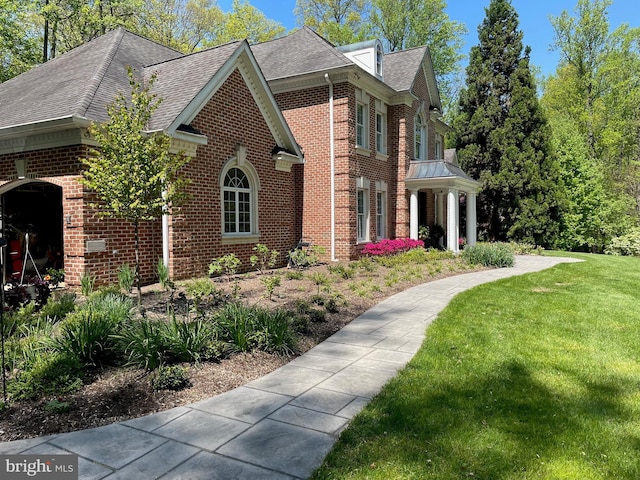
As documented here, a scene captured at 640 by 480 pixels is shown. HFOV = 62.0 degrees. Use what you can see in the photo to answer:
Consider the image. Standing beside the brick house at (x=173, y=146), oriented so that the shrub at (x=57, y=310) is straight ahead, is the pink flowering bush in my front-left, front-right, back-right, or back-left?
back-left

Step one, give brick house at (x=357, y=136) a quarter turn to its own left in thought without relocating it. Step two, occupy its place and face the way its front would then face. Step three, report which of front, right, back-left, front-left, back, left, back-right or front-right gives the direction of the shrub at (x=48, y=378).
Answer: back-right

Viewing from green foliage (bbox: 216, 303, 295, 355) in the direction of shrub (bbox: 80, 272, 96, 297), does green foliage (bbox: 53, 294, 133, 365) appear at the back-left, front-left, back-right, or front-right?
front-left

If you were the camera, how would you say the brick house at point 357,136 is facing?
facing the viewer and to the right of the viewer

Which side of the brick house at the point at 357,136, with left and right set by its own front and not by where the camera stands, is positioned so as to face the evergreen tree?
left

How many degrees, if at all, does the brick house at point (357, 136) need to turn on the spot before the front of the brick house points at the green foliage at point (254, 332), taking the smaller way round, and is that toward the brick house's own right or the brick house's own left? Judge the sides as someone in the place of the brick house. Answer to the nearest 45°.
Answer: approximately 45° to the brick house's own right

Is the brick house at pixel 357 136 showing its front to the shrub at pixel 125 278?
no

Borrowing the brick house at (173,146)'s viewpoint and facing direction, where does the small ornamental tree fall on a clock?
The small ornamental tree is roughly at 2 o'clock from the brick house.

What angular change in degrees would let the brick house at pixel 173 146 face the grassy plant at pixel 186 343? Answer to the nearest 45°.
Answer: approximately 45° to its right

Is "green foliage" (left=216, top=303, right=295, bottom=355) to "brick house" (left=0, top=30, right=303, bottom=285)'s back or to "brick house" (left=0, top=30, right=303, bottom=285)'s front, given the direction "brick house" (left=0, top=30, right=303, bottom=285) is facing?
to the front

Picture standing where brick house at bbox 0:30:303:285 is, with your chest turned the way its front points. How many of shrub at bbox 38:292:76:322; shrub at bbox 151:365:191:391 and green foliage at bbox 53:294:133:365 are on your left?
0
